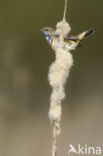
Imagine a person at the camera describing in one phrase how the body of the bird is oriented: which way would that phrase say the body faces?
to the viewer's left
